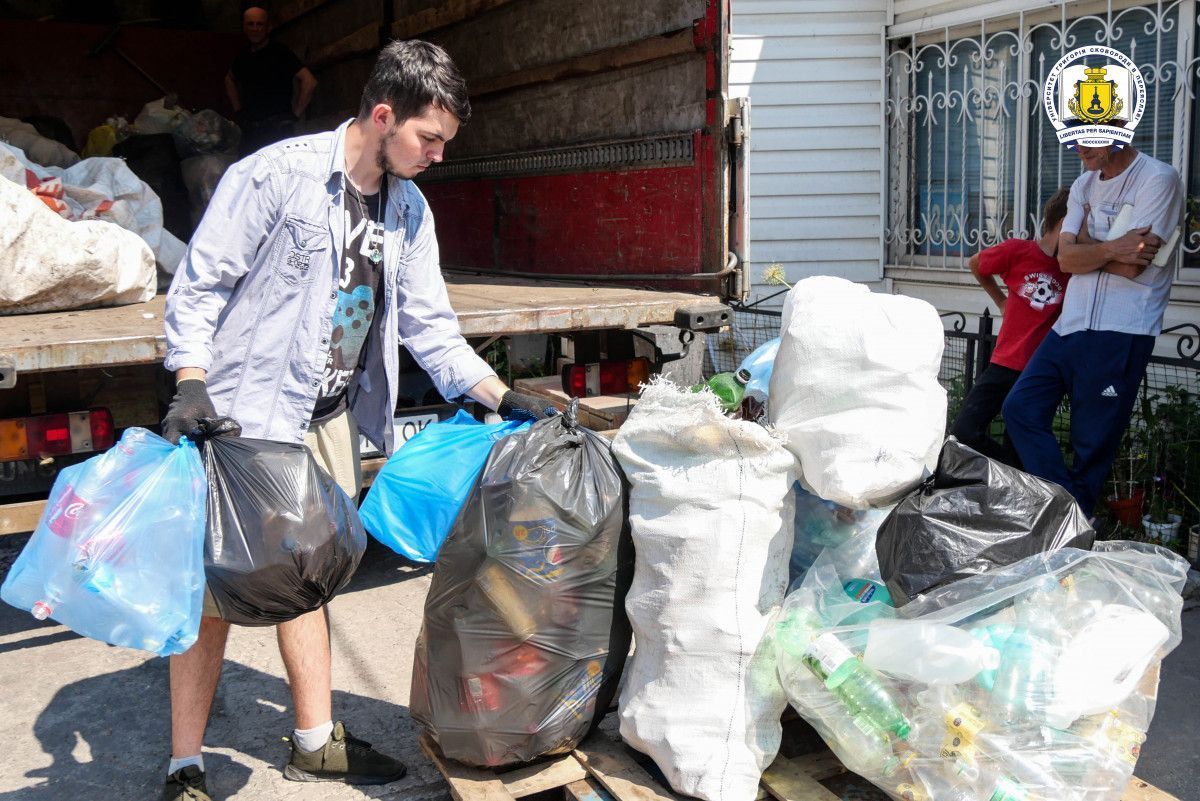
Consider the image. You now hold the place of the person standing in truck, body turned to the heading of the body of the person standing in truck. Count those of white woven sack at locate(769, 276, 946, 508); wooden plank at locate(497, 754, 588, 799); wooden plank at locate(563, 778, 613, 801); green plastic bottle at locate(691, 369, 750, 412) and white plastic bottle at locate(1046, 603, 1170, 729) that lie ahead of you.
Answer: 5

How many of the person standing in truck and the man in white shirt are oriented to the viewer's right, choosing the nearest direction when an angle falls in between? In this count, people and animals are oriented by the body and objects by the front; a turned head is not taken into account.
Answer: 0

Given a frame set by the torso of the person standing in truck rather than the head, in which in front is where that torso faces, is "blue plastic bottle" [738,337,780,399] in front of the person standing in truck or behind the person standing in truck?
in front

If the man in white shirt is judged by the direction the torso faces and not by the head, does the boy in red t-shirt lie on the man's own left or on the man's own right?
on the man's own right

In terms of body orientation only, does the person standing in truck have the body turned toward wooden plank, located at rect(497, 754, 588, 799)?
yes

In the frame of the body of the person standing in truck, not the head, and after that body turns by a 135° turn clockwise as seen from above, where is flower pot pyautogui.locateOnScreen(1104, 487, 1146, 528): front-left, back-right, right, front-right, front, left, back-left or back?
back

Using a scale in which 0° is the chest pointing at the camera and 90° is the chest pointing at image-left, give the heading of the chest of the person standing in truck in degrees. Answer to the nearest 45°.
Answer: approximately 0°

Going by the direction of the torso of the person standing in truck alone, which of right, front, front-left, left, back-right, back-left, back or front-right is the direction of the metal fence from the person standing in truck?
front-left

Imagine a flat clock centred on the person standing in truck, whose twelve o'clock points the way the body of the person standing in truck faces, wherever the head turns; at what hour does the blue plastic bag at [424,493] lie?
The blue plastic bag is roughly at 12 o'clock from the person standing in truck.

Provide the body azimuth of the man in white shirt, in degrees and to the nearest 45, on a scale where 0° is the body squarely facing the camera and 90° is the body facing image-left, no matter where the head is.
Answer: approximately 45°

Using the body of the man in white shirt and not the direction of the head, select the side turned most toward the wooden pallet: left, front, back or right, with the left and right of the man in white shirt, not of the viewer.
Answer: front
